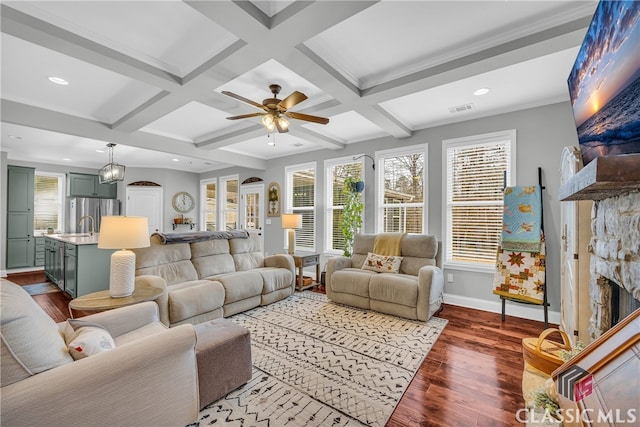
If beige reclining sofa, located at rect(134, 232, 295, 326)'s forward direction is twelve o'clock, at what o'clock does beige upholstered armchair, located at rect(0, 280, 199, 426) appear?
beige upholstered armchair, located at rect(0, 280, 199, 426) is roughly at 2 o'clock from beige reclining sofa, located at rect(134, 232, 295, 326).

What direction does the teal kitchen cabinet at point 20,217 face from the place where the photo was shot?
facing the viewer

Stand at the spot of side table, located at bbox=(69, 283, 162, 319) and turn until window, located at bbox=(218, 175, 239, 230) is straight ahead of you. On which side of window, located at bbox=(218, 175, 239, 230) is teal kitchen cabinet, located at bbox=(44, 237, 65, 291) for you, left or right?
left

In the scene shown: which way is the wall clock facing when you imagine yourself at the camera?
facing the viewer

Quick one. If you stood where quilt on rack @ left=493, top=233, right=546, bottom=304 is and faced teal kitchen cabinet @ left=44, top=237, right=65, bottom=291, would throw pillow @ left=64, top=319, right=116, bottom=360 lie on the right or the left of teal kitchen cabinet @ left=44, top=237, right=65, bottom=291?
left

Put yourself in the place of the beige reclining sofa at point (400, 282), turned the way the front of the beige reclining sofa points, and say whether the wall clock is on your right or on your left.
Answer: on your right

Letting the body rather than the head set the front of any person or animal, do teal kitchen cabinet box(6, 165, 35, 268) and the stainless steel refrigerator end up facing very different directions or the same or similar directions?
same or similar directions

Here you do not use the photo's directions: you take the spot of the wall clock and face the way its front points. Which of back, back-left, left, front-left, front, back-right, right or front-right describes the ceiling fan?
front

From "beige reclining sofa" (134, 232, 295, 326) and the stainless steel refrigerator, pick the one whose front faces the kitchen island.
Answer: the stainless steel refrigerator

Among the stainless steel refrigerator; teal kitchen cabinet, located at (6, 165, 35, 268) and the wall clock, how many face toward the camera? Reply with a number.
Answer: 3

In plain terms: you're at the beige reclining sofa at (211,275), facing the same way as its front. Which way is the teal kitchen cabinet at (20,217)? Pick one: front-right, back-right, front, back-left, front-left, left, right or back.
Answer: back

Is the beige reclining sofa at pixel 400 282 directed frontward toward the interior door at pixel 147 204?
no

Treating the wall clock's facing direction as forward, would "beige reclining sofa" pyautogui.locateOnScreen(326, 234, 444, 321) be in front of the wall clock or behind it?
in front

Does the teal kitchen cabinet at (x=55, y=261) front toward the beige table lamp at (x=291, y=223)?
no

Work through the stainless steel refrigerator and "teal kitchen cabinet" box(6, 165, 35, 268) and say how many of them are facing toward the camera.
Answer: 2

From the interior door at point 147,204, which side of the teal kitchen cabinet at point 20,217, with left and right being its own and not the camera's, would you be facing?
left

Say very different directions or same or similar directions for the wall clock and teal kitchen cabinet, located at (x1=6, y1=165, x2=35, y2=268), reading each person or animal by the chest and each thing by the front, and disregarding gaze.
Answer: same or similar directions

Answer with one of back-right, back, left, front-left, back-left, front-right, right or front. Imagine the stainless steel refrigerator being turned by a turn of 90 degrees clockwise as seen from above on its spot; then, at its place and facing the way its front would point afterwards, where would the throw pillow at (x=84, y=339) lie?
left

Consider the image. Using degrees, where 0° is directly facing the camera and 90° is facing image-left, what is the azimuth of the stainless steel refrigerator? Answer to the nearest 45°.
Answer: approximately 0°
